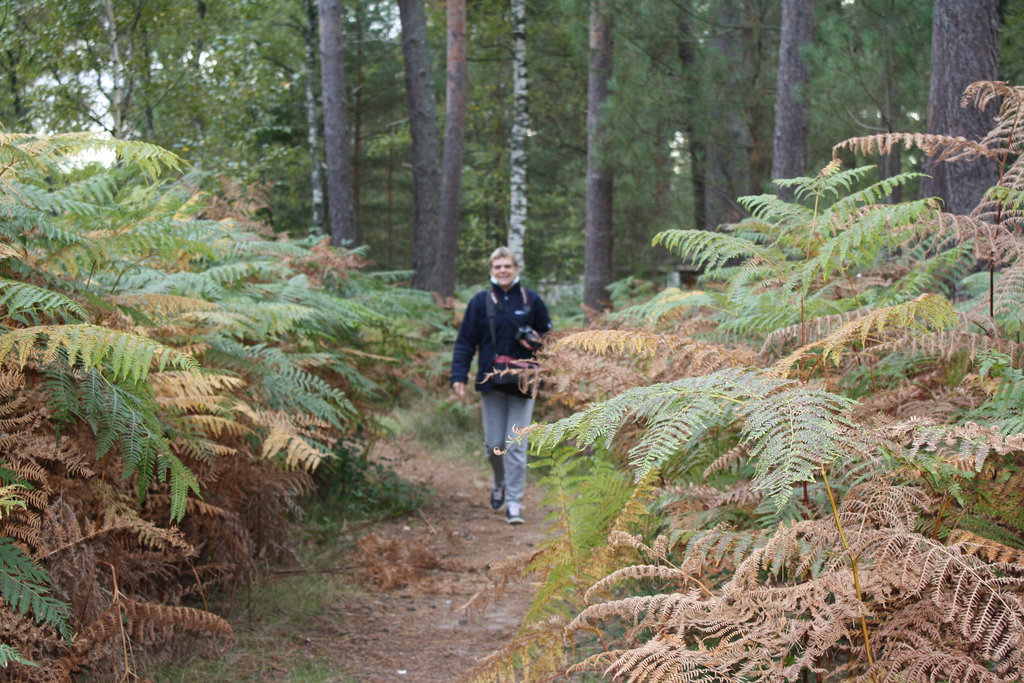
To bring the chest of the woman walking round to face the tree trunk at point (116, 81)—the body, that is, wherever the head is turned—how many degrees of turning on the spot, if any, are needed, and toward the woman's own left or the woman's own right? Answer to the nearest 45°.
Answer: approximately 135° to the woman's own right

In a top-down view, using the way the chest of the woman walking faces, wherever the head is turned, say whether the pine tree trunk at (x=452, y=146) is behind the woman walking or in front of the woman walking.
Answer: behind

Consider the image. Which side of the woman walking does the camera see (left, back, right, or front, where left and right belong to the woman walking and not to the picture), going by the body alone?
front

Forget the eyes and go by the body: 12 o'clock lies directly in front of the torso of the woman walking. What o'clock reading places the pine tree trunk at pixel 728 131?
The pine tree trunk is roughly at 7 o'clock from the woman walking.

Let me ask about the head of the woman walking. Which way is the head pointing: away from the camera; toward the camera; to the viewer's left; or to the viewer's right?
toward the camera

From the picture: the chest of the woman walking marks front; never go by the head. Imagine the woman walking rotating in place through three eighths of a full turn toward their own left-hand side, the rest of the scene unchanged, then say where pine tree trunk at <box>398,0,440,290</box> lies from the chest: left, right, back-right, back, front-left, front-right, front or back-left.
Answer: front-left

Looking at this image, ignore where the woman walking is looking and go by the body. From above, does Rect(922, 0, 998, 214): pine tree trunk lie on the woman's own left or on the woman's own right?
on the woman's own left

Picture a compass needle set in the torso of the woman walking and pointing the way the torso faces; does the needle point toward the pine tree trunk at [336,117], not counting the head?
no
